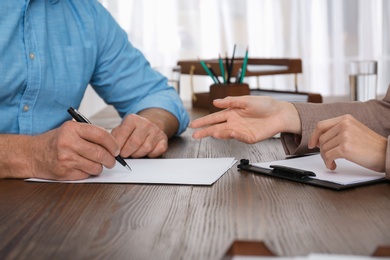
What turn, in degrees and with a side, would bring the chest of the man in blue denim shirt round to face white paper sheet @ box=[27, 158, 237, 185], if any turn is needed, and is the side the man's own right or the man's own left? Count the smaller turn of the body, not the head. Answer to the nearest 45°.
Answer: approximately 45° to the man's own right

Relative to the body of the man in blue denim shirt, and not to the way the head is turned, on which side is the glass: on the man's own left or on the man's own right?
on the man's own left

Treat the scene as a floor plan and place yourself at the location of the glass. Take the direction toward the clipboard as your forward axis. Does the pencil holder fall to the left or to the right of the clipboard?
right

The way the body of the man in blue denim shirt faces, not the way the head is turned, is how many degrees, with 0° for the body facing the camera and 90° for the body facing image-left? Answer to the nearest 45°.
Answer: approximately 315°

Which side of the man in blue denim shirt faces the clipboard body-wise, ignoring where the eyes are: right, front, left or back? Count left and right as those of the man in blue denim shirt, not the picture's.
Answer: front

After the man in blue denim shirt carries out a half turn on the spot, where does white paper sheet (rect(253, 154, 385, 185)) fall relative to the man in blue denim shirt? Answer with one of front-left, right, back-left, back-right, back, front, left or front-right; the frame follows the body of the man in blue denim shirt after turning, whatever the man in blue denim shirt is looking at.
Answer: back
